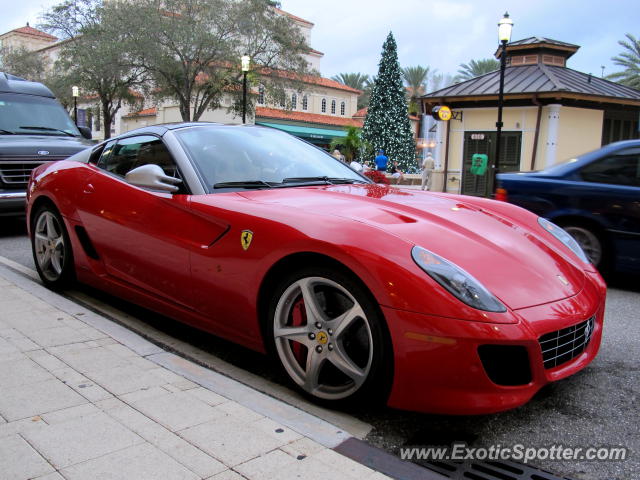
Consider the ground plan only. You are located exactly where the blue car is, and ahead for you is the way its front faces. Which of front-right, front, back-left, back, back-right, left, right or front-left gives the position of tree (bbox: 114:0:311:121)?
back-left

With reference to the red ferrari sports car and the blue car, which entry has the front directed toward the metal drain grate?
the red ferrari sports car

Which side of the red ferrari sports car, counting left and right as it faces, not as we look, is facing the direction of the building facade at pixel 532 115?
left

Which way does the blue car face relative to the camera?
to the viewer's right

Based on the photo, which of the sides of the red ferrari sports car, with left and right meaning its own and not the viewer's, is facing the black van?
back

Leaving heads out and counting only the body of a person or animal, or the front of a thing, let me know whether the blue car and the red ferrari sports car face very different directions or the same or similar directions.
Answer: same or similar directions

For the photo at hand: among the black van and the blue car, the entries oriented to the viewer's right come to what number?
1

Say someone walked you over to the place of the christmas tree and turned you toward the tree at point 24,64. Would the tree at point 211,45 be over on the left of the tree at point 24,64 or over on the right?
left

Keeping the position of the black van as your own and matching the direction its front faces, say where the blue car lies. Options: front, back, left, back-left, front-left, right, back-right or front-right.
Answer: front-left

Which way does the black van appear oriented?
toward the camera

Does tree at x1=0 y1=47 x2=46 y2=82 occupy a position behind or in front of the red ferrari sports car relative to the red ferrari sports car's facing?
behind

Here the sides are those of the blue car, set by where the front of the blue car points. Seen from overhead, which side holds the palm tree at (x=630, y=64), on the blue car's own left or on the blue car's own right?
on the blue car's own left
